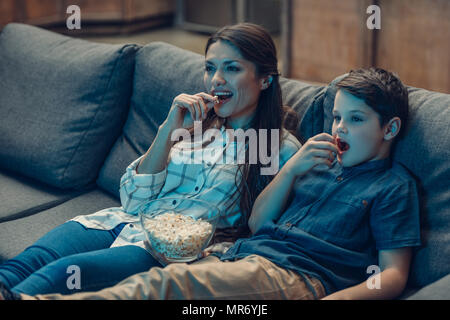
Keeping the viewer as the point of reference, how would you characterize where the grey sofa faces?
facing the viewer and to the left of the viewer
